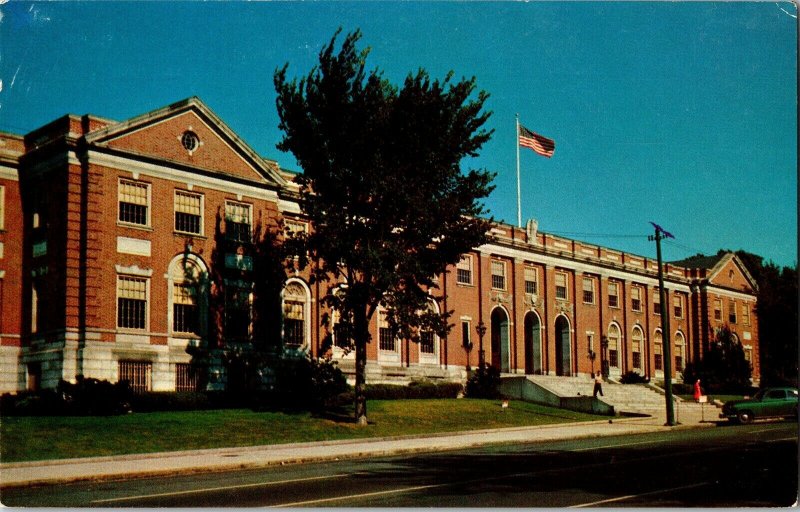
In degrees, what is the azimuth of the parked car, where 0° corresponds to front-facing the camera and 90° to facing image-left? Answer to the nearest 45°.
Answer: approximately 45°

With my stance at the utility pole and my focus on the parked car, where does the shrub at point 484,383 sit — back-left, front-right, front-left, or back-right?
back-left

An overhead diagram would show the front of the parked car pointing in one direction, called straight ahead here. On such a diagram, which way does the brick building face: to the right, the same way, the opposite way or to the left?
to the left

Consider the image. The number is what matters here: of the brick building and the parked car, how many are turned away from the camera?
0

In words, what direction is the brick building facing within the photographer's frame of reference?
facing the viewer and to the right of the viewer

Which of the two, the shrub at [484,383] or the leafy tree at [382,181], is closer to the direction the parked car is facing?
the leafy tree

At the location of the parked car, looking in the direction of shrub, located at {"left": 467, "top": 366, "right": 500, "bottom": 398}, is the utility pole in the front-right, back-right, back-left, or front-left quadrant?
front-left

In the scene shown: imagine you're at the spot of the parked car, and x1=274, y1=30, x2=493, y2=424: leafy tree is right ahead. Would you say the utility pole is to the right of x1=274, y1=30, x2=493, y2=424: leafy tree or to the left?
left

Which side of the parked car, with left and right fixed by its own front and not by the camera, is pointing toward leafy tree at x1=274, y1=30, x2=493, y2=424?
front
